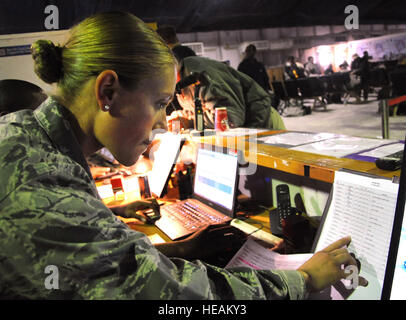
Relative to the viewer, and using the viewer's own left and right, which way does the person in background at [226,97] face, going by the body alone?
facing to the left of the viewer

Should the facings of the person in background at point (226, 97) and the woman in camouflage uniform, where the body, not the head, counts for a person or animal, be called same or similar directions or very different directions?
very different directions

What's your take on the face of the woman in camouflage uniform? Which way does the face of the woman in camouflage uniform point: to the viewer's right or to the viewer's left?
to the viewer's right

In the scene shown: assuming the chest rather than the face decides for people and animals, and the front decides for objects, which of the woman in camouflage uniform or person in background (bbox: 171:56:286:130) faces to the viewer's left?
the person in background

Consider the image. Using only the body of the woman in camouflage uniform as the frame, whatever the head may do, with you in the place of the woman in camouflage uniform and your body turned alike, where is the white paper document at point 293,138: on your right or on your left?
on your left

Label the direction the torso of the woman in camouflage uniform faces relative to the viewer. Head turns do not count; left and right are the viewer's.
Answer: facing to the right of the viewer

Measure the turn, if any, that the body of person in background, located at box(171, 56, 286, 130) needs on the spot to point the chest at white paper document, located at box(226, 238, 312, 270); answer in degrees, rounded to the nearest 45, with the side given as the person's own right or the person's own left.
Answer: approximately 90° to the person's own left

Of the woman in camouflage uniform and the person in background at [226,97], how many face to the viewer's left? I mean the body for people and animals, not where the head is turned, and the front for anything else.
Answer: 1
